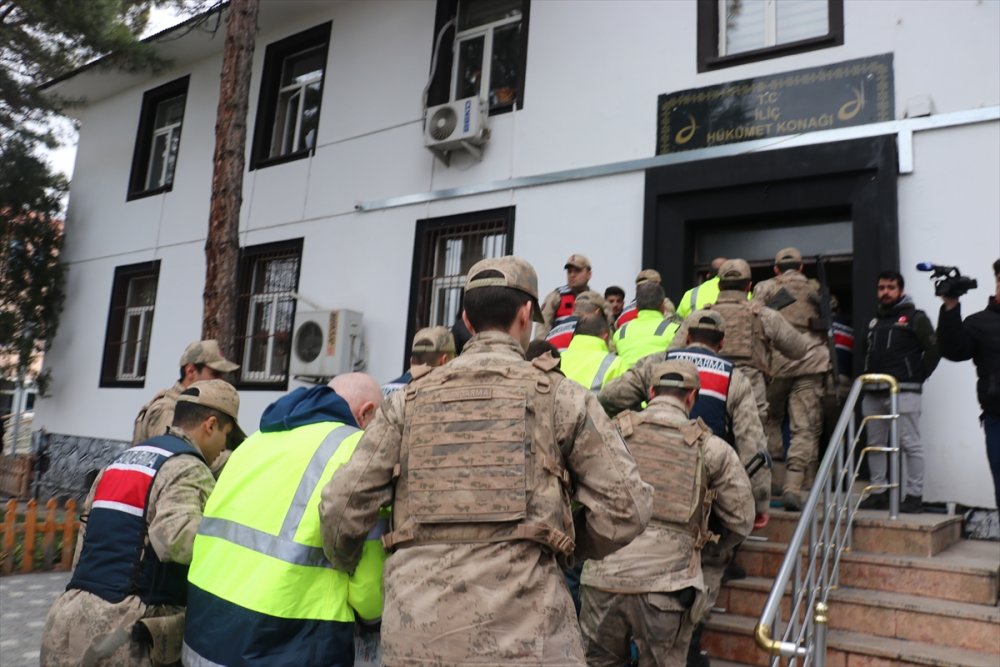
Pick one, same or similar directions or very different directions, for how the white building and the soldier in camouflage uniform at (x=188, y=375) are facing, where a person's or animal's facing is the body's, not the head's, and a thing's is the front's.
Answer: very different directions

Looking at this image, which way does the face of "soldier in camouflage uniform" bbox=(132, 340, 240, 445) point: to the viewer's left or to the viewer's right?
to the viewer's right

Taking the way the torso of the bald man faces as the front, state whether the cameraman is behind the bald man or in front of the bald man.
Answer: in front

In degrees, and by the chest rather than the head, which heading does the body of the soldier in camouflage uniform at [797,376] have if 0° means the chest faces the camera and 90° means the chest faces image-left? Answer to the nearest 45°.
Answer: approximately 180°

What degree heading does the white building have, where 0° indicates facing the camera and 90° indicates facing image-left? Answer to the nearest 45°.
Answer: approximately 45°

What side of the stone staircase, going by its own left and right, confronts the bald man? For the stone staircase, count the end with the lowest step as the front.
front

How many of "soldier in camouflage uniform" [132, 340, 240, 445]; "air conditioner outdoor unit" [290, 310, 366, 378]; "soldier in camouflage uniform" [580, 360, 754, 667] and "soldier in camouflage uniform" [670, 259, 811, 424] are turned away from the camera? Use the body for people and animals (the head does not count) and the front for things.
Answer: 2

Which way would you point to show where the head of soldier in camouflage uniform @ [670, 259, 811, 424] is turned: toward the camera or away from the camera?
away from the camera

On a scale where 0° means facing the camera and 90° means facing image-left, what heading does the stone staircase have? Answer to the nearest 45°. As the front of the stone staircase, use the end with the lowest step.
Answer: approximately 45°

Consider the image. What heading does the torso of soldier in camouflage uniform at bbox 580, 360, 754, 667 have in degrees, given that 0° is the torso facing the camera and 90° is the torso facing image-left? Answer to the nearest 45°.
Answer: approximately 180°

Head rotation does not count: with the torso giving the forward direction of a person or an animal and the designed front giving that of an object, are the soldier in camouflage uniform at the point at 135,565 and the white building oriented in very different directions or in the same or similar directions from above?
very different directions

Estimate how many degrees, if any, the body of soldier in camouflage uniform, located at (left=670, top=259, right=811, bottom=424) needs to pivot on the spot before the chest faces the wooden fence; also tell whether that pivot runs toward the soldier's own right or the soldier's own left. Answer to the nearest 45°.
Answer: approximately 90° to the soldier's own left

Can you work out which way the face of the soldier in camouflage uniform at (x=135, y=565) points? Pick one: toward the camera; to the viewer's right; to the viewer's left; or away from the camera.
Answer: to the viewer's right

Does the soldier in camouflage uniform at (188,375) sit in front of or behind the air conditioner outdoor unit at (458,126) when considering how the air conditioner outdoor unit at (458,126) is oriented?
in front

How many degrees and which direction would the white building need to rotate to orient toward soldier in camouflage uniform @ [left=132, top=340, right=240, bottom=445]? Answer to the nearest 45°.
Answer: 0° — it already faces them
